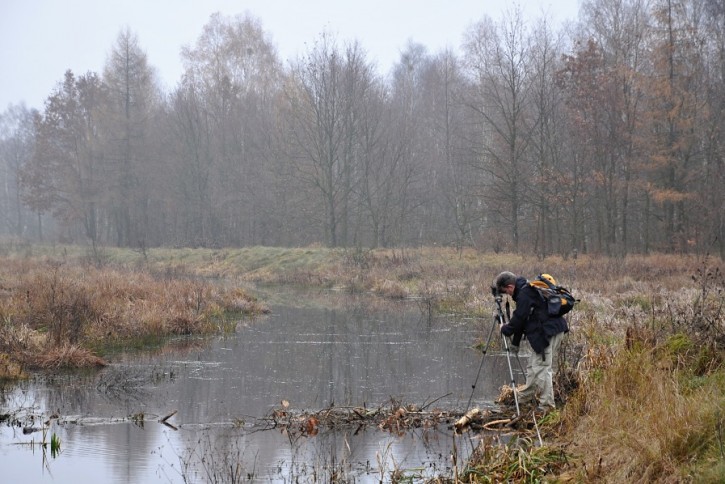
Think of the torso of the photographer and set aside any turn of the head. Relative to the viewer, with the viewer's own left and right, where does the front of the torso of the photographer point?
facing to the left of the viewer

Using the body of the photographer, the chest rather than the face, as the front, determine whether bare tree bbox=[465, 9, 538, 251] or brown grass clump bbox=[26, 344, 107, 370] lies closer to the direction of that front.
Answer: the brown grass clump

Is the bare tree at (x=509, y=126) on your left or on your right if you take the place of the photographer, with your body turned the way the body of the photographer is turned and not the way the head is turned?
on your right

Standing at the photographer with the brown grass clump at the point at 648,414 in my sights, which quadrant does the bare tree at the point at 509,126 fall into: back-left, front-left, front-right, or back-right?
back-left

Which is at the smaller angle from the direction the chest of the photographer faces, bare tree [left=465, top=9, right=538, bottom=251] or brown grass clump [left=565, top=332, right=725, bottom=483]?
the bare tree
